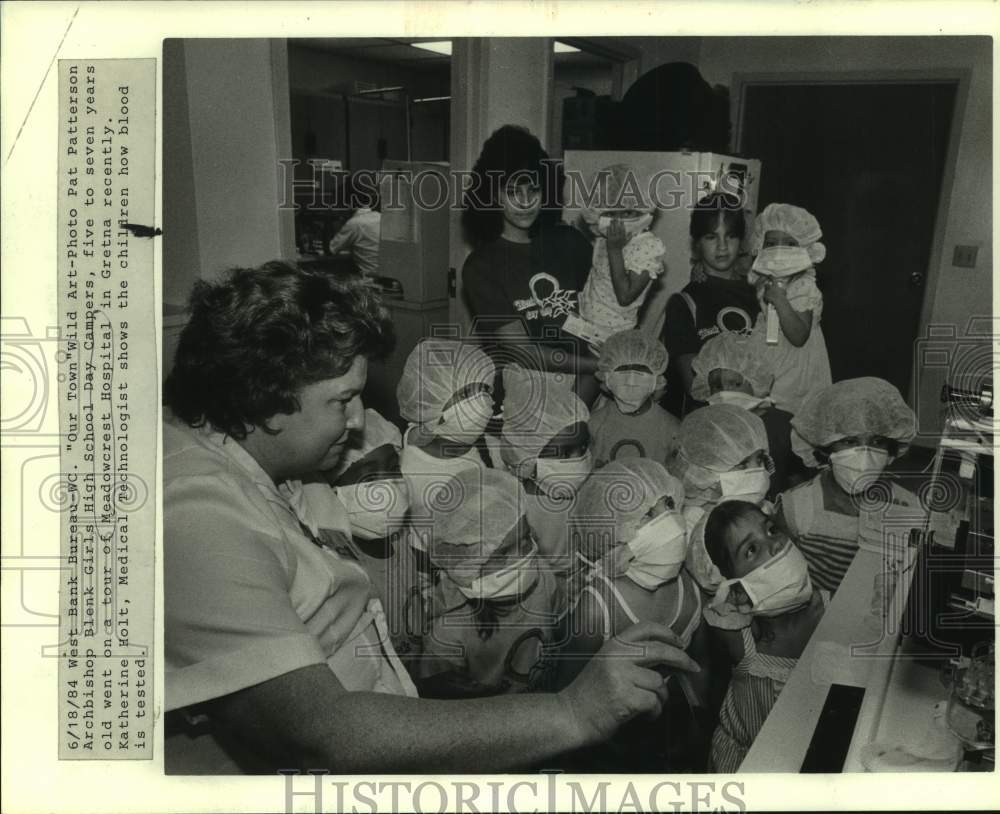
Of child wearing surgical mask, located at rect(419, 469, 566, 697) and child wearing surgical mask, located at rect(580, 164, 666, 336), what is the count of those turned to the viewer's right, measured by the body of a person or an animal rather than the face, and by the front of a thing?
0

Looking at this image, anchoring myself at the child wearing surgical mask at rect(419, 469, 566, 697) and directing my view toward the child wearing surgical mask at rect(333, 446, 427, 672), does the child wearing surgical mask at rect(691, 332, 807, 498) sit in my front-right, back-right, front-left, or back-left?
back-right

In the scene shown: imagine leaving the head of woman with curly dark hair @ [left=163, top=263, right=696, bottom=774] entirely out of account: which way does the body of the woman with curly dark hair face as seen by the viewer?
to the viewer's right

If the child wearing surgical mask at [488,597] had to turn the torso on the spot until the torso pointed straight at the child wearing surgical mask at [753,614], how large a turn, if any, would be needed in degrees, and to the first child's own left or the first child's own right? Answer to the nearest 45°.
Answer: approximately 90° to the first child's own left

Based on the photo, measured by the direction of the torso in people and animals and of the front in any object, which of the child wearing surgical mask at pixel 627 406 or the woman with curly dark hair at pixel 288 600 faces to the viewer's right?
the woman with curly dark hair

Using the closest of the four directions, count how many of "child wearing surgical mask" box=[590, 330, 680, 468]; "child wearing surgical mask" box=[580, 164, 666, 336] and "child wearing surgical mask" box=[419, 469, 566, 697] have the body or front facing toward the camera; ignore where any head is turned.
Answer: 3
